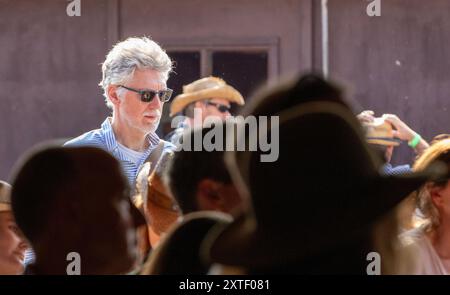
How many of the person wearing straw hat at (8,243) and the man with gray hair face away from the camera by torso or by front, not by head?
0

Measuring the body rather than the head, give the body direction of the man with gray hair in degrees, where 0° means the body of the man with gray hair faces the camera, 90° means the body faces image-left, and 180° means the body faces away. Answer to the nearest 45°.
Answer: approximately 315°
